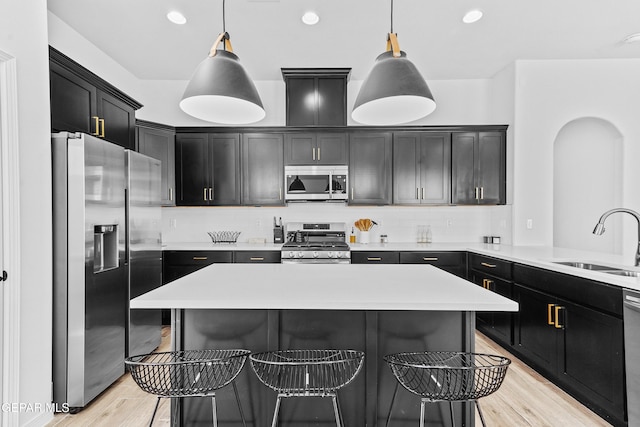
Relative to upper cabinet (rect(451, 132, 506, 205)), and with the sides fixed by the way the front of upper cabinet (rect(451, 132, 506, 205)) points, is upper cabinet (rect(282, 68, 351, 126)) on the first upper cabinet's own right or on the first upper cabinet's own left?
on the first upper cabinet's own right

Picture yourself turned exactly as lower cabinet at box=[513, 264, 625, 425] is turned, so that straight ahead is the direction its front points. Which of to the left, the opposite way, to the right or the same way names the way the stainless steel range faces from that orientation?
to the left

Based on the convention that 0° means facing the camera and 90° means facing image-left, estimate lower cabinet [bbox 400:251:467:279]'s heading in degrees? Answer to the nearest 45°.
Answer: approximately 0°

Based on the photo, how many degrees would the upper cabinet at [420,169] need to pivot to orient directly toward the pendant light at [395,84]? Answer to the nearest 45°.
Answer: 0° — it already faces it

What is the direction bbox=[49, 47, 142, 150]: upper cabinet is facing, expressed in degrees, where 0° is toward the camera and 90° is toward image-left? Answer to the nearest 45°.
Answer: approximately 315°

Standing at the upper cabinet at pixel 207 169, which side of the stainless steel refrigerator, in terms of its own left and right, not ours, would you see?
left

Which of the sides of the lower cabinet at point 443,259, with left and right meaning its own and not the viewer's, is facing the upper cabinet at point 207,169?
right

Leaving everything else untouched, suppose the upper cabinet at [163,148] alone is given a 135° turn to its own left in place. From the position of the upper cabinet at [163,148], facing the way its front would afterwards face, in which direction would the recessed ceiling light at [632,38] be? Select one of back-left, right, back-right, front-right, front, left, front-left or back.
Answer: back-right

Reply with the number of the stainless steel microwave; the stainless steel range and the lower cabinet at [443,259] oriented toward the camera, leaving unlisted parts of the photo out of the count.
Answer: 3

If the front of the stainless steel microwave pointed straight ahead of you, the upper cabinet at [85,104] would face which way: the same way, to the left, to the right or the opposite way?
to the left

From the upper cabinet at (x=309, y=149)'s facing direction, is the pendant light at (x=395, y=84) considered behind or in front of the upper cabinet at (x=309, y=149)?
in front

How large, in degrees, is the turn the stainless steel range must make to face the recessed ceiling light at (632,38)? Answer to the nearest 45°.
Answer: approximately 90° to its left

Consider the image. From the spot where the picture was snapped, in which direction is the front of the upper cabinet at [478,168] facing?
facing the viewer

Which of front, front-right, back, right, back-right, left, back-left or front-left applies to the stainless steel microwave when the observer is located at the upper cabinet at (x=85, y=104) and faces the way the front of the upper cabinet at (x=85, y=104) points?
front-left

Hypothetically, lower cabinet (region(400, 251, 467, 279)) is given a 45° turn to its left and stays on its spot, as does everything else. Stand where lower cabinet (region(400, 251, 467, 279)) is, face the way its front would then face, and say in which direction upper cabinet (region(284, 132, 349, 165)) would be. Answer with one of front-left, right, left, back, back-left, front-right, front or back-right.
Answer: back-right
